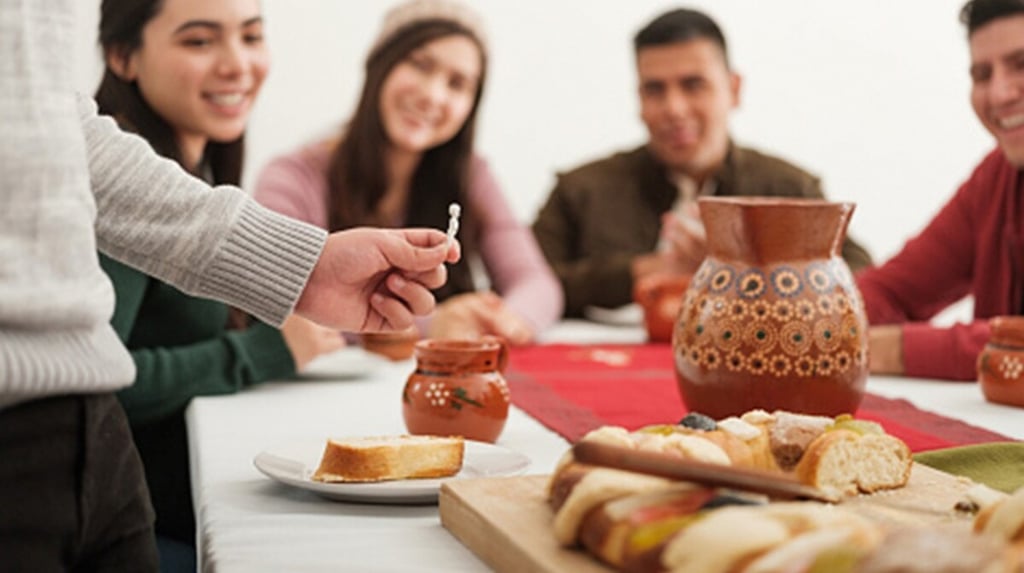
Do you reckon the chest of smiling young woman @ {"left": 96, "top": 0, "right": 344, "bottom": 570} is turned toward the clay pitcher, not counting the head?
yes

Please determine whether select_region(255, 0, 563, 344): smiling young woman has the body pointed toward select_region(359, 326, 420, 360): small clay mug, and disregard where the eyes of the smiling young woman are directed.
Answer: yes

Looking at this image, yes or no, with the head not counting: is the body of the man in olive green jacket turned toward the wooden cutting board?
yes

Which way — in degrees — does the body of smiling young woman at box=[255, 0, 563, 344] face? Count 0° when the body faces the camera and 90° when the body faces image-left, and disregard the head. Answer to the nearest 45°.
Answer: approximately 0°

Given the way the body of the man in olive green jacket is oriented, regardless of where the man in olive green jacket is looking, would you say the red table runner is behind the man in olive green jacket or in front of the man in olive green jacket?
in front

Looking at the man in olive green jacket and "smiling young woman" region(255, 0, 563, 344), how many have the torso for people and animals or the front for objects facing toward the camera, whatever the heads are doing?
2

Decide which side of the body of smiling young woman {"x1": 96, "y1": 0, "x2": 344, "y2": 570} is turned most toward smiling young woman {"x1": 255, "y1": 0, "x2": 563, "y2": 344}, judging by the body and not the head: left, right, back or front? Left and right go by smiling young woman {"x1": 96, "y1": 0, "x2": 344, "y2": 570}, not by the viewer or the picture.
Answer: left
